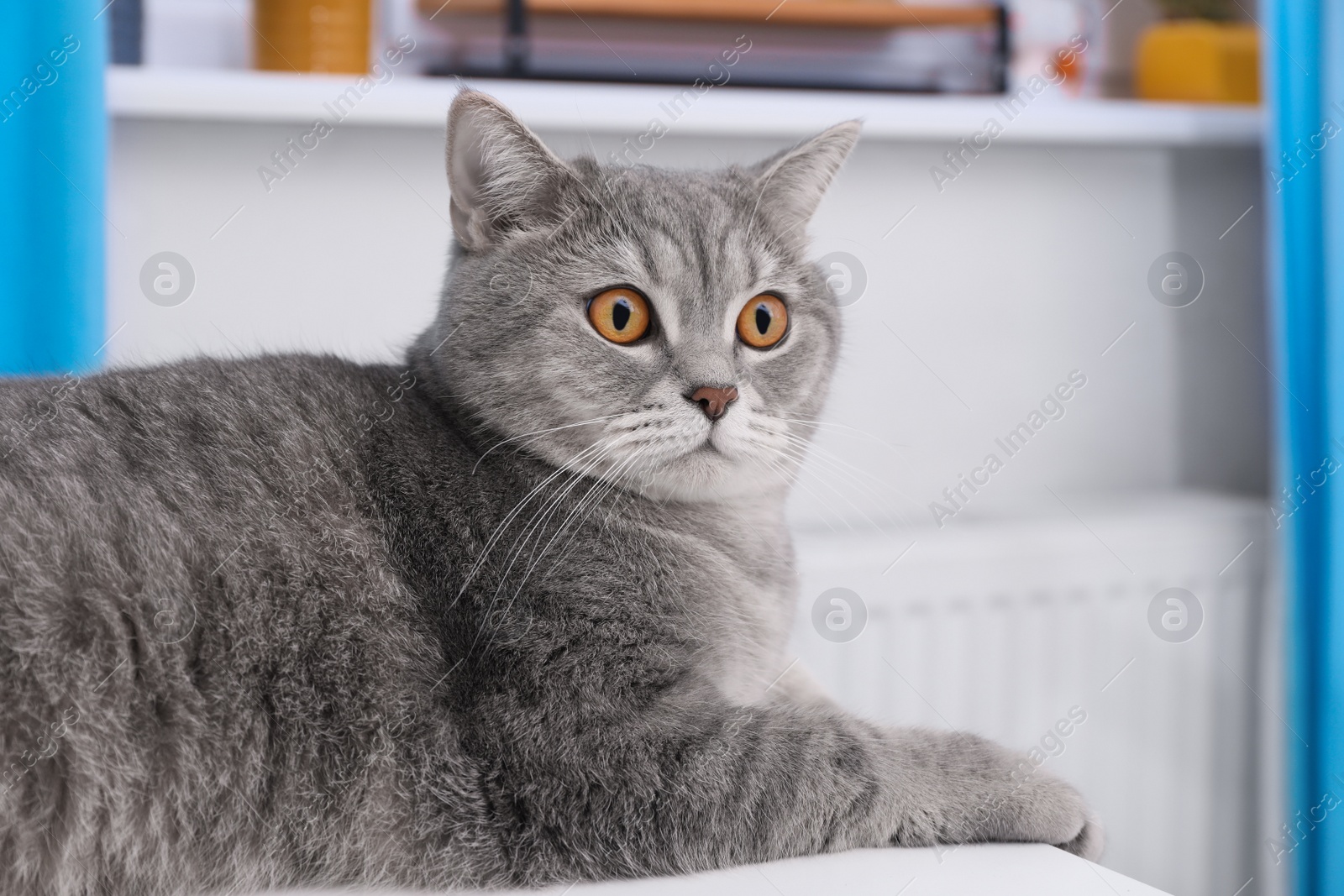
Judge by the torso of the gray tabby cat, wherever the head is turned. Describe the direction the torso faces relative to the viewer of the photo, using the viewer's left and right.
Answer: facing to the right of the viewer

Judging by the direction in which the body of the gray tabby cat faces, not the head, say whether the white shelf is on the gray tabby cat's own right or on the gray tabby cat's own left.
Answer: on the gray tabby cat's own left

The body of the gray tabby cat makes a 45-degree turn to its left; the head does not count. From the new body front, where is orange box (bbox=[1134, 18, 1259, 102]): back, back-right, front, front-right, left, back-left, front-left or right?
front
